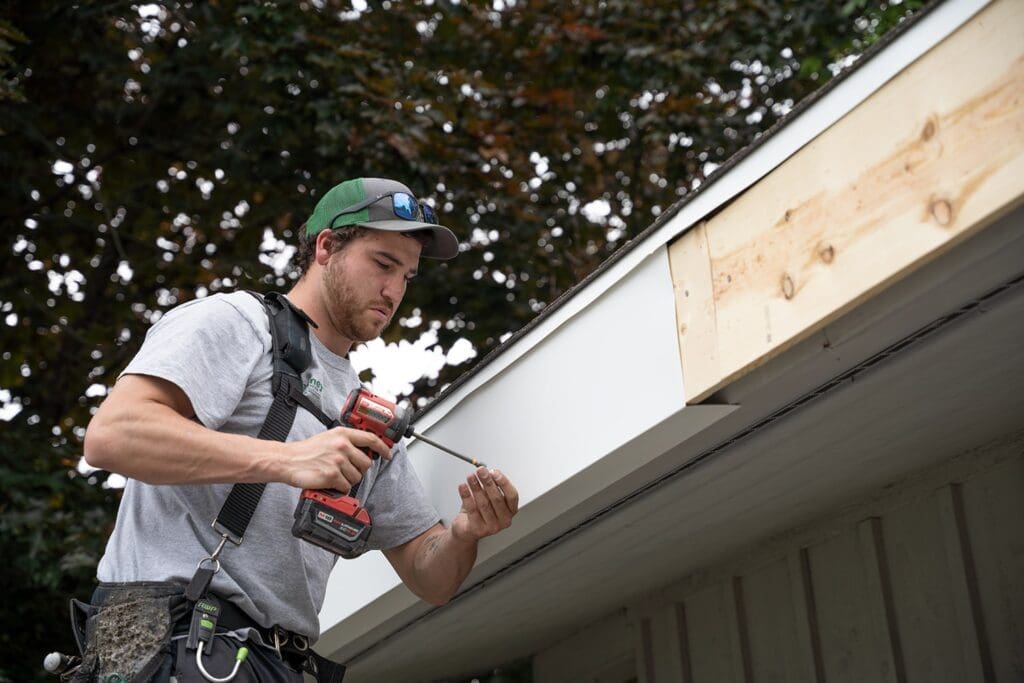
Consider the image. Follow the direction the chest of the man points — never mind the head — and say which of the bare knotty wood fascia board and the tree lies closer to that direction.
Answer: the bare knotty wood fascia board

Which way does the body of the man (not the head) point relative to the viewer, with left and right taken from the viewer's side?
facing the viewer and to the right of the viewer

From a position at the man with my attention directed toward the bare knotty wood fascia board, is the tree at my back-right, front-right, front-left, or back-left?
back-left

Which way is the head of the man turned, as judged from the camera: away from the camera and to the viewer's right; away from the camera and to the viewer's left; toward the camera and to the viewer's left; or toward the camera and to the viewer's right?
toward the camera and to the viewer's right

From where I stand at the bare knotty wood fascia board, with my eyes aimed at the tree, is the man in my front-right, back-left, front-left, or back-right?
front-left

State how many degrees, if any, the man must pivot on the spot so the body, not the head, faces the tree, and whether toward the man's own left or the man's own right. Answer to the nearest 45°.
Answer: approximately 135° to the man's own left

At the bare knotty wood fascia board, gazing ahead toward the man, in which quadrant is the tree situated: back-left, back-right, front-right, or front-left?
front-right

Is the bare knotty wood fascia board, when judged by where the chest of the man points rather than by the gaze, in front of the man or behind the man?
in front
